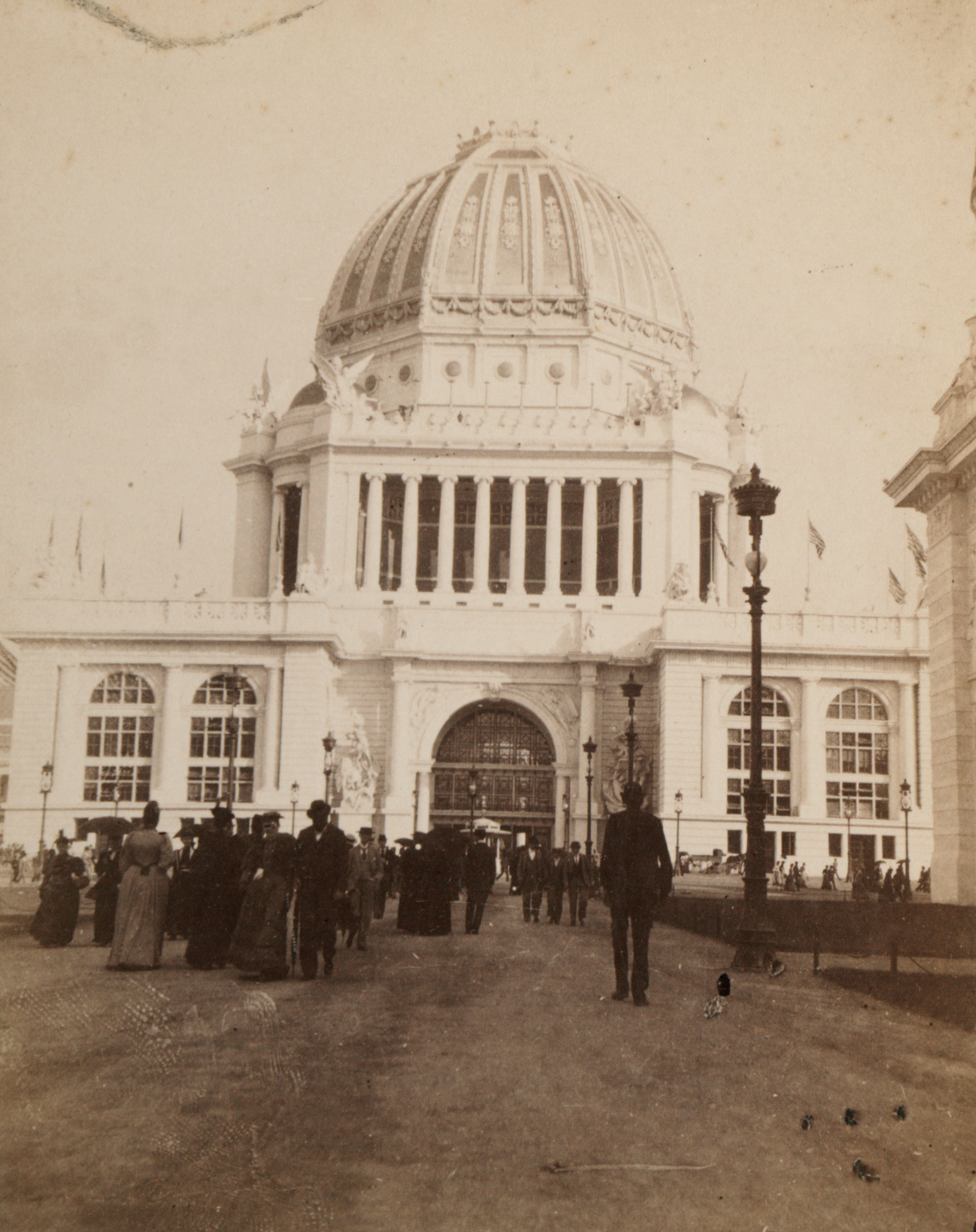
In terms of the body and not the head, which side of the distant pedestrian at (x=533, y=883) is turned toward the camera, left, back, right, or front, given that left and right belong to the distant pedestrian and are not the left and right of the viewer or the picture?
front

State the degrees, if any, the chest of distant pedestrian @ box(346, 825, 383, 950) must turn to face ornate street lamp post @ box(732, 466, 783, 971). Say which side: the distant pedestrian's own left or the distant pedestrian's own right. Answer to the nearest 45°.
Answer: approximately 45° to the distant pedestrian's own left

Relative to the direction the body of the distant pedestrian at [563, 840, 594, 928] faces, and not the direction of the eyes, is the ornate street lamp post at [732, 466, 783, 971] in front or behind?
in front

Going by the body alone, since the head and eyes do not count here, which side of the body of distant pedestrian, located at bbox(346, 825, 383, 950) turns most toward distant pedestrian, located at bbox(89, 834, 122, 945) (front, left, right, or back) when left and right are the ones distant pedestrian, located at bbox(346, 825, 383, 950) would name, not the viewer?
right

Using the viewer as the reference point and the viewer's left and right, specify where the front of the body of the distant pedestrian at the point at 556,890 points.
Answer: facing the viewer

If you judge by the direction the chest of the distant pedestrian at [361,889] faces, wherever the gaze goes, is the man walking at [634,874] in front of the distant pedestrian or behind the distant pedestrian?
in front

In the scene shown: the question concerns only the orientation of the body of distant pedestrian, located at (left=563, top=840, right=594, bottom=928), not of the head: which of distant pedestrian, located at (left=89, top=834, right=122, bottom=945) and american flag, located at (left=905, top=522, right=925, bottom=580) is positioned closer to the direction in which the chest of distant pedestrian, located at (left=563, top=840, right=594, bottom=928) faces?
the distant pedestrian

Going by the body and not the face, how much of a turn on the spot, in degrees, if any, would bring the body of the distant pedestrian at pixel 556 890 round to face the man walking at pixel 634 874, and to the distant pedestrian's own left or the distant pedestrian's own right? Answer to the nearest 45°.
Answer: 0° — they already face them
